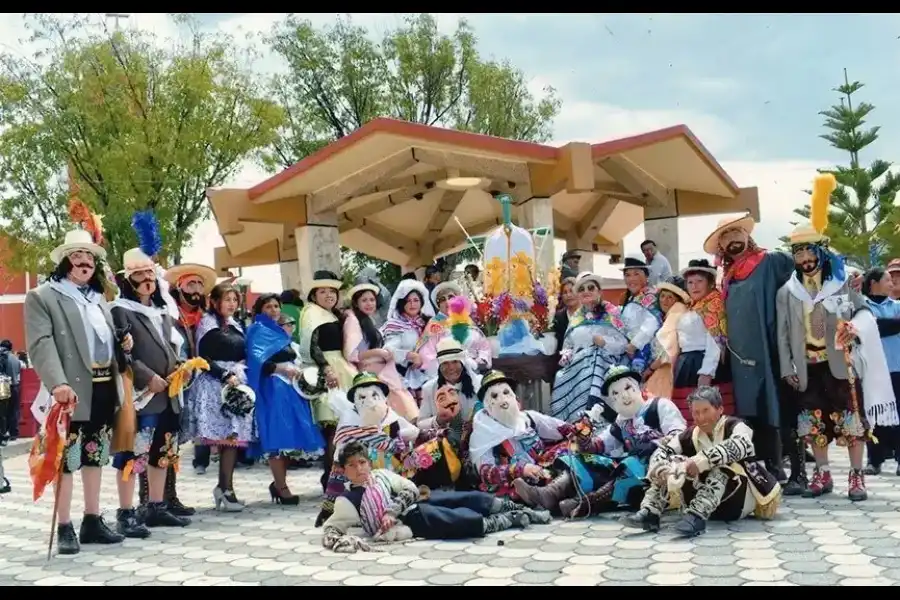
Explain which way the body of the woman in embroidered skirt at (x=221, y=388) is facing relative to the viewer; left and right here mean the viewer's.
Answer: facing the viewer and to the right of the viewer

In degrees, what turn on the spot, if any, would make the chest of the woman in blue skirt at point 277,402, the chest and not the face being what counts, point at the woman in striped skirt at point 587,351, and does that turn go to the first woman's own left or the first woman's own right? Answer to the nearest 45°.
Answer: approximately 45° to the first woman's own left

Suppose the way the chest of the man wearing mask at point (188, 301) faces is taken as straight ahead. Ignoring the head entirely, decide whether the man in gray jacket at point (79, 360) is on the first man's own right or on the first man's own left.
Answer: on the first man's own right

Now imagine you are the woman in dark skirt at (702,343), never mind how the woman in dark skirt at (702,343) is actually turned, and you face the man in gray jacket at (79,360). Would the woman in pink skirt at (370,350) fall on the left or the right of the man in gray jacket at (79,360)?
right

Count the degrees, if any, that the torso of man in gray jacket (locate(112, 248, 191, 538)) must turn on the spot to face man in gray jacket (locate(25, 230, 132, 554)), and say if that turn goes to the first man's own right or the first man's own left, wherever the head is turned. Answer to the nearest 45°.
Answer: approximately 90° to the first man's own right

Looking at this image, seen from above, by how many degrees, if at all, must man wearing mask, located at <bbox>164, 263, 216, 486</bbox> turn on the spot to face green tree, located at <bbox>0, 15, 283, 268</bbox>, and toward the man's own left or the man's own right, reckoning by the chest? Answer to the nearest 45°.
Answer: approximately 135° to the man's own left

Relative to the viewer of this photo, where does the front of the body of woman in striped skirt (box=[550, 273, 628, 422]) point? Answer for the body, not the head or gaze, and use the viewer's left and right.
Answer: facing the viewer

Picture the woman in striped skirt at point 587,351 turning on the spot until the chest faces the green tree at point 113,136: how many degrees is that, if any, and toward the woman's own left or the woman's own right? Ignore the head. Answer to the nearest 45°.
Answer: approximately 135° to the woman's own right

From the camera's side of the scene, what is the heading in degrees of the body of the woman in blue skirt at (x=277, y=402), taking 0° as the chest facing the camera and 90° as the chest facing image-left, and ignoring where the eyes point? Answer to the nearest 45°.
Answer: approximately 315°

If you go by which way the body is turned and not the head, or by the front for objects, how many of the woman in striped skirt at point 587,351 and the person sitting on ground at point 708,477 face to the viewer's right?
0

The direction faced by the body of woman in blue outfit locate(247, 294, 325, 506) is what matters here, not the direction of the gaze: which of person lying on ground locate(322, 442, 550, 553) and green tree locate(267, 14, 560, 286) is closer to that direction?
the person lying on ground

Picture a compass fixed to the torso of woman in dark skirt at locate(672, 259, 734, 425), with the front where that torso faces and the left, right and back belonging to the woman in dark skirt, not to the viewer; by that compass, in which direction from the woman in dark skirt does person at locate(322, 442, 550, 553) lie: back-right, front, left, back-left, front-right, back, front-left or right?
front

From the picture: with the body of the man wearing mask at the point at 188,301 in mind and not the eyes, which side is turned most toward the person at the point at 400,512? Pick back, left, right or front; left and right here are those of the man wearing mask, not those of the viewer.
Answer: front
